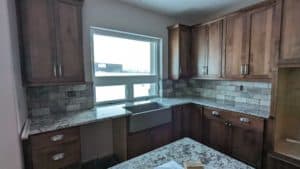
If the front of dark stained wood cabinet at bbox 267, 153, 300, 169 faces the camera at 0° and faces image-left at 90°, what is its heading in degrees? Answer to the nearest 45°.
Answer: approximately 45°

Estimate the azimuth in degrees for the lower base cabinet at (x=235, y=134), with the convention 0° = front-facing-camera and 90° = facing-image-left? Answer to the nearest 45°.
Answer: approximately 45°

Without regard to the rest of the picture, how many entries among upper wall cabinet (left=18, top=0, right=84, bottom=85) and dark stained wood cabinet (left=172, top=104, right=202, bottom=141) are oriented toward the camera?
2

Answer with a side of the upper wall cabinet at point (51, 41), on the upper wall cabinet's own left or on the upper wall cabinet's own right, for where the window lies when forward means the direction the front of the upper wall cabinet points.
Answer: on the upper wall cabinet's own left

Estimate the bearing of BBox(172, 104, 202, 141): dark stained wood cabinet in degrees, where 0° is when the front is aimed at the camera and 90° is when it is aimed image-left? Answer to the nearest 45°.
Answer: approximately 0°

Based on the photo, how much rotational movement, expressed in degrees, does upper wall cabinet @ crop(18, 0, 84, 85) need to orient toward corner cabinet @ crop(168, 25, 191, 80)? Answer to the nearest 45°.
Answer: approximately 90° to its left

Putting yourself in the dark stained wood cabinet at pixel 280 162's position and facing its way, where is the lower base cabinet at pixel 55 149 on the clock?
The lower base cabinet is roughly at 12 o'clock from the dark stained wood cabinet.

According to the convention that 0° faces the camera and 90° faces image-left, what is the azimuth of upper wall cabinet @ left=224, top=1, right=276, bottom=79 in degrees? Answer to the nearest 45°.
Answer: approximately 45°
